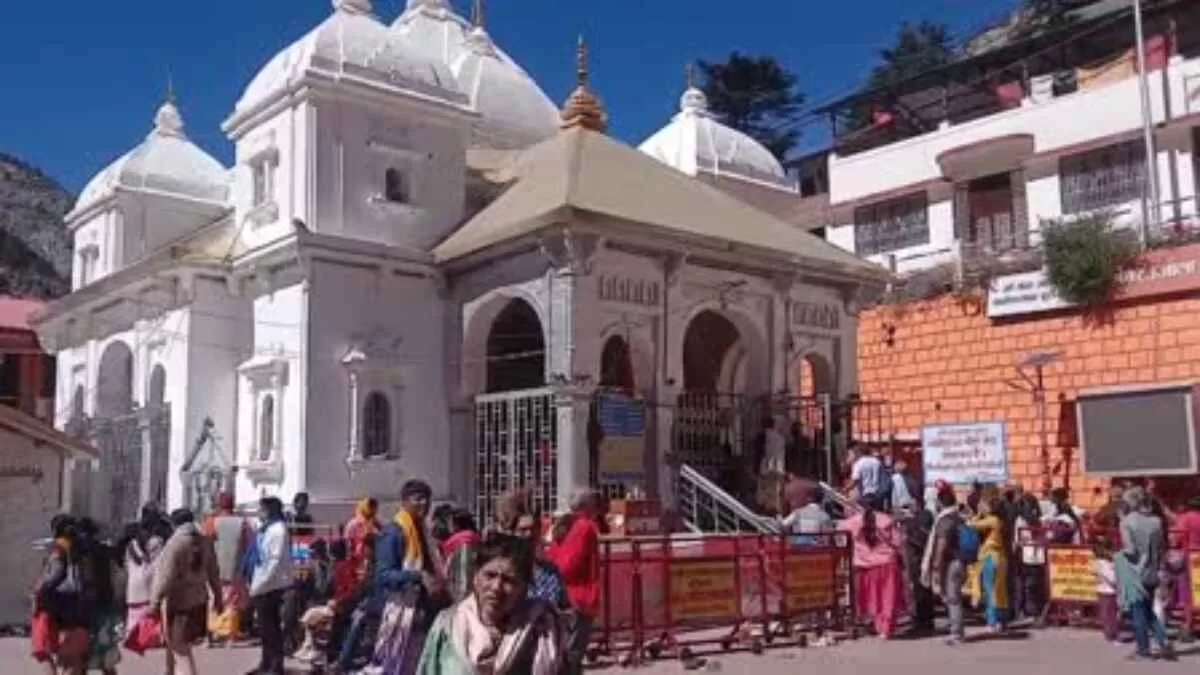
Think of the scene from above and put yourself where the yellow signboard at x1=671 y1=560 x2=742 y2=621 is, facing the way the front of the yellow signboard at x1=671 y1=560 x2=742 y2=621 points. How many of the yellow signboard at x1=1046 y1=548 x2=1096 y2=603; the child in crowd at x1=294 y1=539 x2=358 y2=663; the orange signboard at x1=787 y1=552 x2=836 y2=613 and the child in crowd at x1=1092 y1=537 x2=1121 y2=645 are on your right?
1

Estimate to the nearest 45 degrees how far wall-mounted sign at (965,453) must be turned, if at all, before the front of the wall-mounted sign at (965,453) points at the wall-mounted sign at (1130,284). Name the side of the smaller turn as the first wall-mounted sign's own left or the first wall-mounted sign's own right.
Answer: approximately 90° to the first wall-mounted sign's own left

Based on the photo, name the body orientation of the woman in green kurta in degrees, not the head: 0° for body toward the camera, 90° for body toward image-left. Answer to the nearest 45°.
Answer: approximately 0°

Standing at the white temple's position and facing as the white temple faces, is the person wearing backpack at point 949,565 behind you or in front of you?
in front

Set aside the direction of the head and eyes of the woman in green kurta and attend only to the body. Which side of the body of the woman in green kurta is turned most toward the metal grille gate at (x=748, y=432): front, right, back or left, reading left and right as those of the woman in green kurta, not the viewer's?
back

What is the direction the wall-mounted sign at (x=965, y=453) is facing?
toward the camera

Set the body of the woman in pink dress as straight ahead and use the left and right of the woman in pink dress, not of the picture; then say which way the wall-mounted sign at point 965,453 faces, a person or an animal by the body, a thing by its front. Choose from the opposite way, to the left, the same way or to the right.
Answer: the opposite way

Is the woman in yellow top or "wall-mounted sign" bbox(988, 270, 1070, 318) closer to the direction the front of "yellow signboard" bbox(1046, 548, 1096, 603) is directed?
the woman in yellow top

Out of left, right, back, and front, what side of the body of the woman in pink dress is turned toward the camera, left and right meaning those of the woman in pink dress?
back

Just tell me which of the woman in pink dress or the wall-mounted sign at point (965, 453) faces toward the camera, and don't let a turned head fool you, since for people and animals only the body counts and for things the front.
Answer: the wall-mounted sign

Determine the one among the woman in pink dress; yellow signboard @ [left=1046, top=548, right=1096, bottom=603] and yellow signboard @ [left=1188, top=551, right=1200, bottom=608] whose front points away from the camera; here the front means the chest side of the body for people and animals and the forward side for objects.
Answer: the woman in pink dress

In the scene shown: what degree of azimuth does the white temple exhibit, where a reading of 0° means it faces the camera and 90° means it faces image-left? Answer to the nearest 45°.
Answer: approximately 315°

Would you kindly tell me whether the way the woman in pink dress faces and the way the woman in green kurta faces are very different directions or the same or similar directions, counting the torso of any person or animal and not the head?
very different directions
